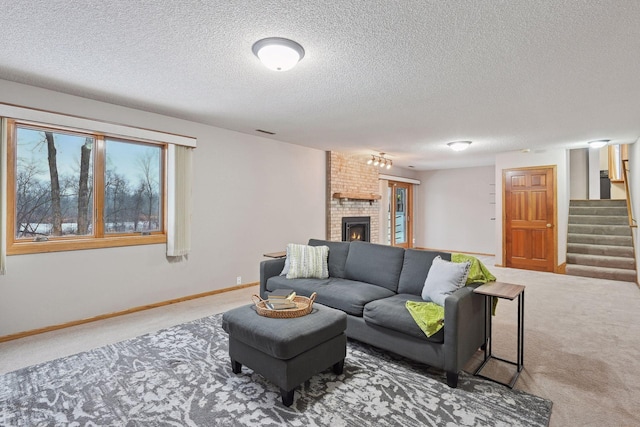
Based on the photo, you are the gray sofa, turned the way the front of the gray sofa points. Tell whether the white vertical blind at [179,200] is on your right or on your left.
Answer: on your right

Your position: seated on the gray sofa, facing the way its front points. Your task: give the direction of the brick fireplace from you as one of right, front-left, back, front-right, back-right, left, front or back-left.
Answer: back-right

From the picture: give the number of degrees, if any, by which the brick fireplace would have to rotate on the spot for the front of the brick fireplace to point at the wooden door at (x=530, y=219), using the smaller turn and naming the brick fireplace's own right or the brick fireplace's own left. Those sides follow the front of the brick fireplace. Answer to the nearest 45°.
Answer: approximately 45° to the brick fireplace's own left

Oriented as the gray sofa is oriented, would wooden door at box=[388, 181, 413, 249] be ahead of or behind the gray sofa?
behind

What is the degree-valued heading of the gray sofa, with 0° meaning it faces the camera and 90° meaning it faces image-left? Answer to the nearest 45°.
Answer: approximately 45°

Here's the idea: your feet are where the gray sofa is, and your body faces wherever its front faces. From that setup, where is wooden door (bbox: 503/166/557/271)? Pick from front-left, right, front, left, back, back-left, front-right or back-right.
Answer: back

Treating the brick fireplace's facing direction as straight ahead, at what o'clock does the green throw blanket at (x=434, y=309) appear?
The green throw blanket is roughly at 1 o'clock from the brick fireplace.

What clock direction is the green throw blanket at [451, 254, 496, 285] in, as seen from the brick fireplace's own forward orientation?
The green throw blanket is roughly at 1 o'clock from the brick fireplace.

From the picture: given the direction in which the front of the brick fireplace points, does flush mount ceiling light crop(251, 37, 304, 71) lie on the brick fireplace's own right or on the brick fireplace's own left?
on the brick fireplace's own right

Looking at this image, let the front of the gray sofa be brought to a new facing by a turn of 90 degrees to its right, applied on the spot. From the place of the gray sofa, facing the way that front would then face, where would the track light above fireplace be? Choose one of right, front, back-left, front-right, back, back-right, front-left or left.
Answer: front-right

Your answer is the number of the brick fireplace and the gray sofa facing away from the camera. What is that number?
0

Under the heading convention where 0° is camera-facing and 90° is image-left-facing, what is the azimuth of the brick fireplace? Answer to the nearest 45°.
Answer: approximately 315°

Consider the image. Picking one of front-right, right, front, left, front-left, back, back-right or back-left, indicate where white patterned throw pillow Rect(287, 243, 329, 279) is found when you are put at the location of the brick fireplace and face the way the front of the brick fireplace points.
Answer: front-right
